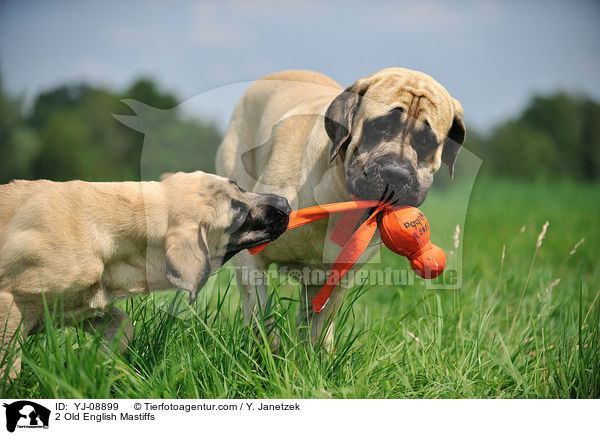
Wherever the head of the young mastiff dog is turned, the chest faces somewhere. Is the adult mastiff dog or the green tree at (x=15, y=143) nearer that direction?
the adult mastiff dog

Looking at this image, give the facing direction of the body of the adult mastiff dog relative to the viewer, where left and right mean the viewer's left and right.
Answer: facing the viewer and to the right of the viewer

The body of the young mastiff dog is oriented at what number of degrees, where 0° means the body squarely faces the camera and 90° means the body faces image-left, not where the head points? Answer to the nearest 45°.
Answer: approximately 270°

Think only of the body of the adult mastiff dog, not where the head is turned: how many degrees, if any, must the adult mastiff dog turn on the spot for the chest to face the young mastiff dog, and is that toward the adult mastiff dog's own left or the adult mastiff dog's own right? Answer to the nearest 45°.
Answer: approximately 90° to the adult mastiff dog's own right

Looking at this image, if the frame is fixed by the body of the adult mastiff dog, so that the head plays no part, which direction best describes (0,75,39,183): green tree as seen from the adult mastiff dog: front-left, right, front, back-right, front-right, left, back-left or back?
back

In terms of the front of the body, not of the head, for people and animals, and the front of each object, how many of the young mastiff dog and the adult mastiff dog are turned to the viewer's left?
0

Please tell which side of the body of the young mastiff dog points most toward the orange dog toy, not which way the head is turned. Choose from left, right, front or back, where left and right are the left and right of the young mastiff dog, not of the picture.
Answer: front
